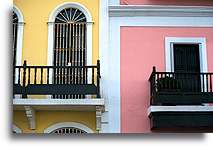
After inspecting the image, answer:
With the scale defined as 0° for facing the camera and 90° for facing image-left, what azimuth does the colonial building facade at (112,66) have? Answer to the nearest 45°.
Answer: approximately 0°

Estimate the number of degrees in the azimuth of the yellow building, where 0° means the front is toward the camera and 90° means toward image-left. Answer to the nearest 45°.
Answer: approximately 0°
